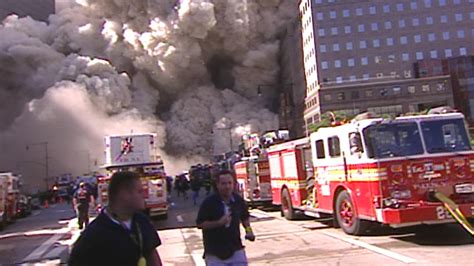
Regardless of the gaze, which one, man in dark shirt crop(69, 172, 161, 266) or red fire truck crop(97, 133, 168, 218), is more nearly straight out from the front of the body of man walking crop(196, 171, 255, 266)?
the man in dark shirt

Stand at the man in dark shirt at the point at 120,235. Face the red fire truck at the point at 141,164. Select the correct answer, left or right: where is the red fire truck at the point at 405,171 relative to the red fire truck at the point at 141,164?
right

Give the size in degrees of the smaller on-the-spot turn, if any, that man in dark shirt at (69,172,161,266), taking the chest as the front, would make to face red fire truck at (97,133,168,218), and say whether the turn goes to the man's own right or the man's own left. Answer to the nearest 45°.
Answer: approximately 135° to the man's own left
